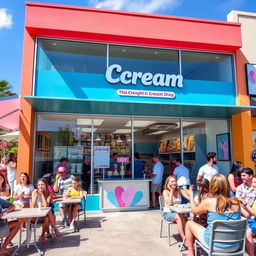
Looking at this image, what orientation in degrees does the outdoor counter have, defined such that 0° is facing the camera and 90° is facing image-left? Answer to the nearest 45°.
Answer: approximately 0°

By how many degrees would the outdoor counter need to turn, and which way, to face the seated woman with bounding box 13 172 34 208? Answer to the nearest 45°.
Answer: approximately 45° to its right

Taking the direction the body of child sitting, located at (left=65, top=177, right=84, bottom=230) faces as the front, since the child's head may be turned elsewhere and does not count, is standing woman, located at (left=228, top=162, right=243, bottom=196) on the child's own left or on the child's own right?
on the child's own left

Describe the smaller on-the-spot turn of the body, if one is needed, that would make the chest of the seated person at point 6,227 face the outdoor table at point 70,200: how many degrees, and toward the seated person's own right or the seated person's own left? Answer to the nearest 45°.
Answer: approximately 45° to the seated person's own left

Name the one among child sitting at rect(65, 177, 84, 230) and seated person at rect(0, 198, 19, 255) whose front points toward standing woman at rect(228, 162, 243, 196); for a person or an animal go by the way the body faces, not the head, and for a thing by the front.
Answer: seated person at rect(0, 198, 19, 255)

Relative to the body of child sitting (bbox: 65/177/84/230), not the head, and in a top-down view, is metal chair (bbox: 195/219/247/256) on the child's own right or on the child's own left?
on the child's own left

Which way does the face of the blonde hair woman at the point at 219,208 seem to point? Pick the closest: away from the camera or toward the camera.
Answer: away from the camera

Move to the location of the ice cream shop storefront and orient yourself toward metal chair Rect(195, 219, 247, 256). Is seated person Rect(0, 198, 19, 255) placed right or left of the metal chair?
right

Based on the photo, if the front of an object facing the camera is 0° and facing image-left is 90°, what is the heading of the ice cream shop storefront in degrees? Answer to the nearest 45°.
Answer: approximately 0°

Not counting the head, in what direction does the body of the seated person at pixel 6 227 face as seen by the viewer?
to the viewer's right
